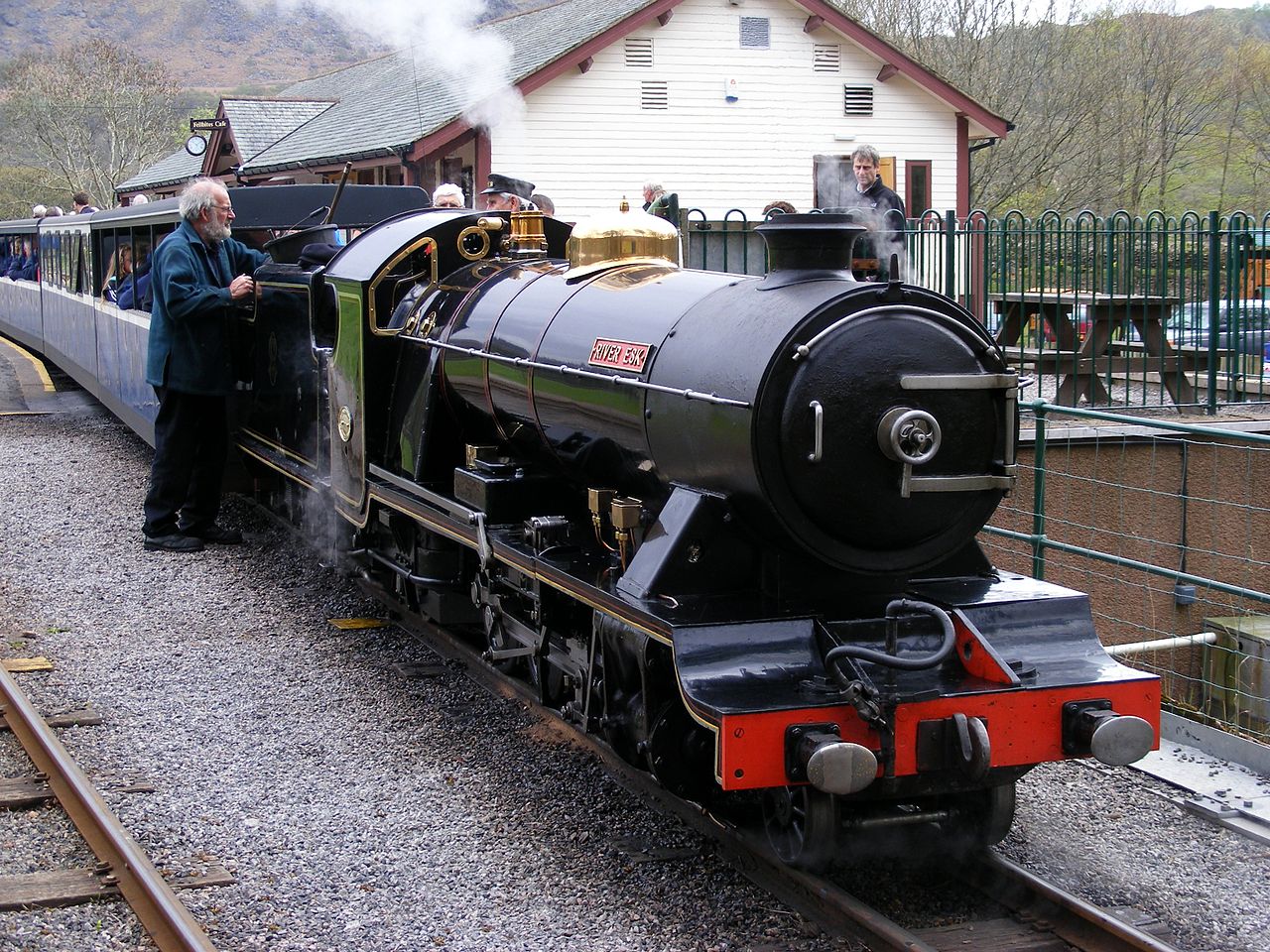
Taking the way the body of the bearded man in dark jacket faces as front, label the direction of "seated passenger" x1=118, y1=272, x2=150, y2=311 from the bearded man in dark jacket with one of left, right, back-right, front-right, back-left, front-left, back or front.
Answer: left

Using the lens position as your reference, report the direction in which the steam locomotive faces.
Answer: facing the viewer and to the right of the viewer

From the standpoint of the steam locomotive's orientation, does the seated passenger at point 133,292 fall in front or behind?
behind

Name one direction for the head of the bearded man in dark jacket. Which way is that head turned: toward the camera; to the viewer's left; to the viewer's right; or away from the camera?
to the viewer's right

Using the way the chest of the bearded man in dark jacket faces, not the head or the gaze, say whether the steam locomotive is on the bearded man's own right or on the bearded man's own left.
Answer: on the bearded man's own right

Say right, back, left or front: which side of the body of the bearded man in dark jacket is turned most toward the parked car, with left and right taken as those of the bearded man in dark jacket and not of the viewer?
front

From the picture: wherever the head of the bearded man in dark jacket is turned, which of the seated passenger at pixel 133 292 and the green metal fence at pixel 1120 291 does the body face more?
the green metal fence

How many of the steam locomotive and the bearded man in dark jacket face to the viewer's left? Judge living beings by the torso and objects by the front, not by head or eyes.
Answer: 0

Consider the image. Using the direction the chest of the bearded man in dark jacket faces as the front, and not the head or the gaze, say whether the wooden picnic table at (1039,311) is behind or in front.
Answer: in front

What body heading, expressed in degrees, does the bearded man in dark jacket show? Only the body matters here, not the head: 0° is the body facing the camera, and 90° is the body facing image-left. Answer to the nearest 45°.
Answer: approximately 270°

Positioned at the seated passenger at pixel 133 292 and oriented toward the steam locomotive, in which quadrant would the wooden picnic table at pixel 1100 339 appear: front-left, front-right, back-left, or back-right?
front-left

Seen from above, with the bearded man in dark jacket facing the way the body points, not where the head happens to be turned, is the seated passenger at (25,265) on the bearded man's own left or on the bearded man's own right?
on the bearded man's own left
